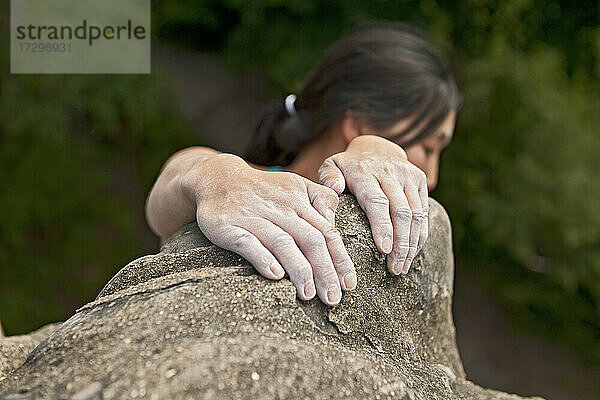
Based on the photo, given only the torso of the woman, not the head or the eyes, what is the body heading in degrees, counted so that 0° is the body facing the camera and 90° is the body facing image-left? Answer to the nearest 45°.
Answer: approximately 315°
